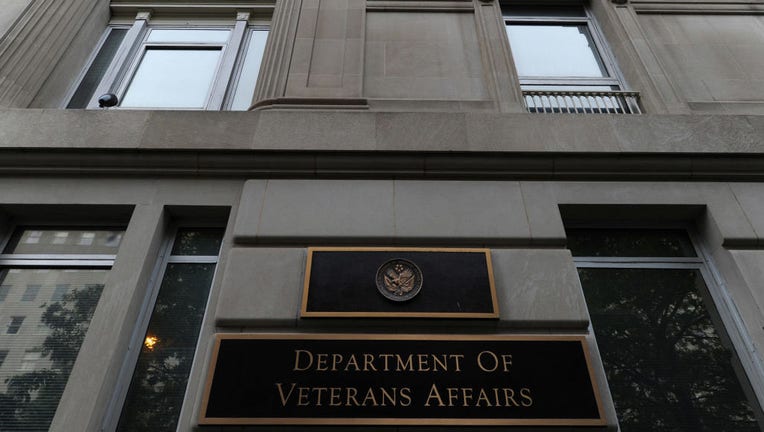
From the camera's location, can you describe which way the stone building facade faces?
facing the viewer

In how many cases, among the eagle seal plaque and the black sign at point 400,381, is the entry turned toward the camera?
2

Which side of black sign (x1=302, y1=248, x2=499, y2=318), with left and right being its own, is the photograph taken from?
front

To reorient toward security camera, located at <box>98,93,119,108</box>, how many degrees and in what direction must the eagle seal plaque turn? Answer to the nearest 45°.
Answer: approximately 90° to its right

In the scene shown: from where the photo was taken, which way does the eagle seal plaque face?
toward the camera

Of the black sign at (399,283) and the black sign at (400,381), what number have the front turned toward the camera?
2

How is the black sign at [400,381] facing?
toward the camera

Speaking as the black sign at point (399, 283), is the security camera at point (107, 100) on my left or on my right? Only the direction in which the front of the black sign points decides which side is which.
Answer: on my right
